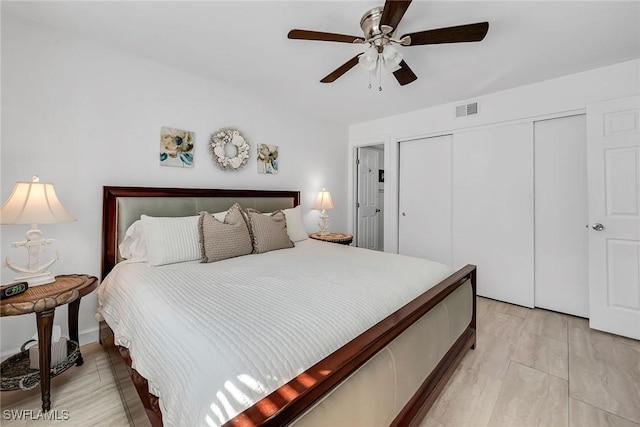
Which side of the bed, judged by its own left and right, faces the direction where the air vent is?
left

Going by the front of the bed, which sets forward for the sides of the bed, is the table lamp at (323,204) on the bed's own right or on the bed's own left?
on the bed's own left

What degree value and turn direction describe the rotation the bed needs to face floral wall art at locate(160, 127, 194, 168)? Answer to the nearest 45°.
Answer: approximately 180°

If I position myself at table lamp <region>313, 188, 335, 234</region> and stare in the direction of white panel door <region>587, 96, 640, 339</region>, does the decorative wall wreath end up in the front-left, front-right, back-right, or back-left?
back-right

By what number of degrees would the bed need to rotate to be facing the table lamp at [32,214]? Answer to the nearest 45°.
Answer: approximately 135° to its right

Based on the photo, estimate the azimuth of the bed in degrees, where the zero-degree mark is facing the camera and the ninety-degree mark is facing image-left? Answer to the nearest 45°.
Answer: approximately 315°

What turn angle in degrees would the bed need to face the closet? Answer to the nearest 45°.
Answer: approximately 90° to its left

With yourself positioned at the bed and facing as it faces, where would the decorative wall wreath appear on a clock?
The decorative wall wreath is roughly at 7 o'clock from the bed.

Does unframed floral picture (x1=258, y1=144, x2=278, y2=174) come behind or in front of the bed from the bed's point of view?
behind
